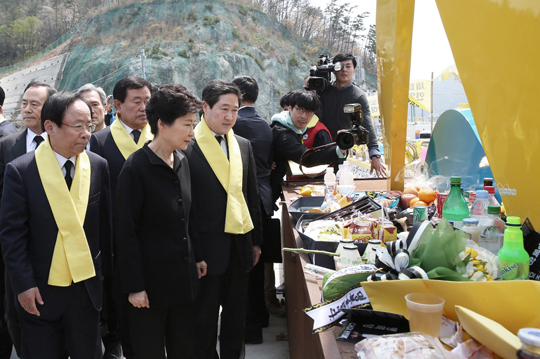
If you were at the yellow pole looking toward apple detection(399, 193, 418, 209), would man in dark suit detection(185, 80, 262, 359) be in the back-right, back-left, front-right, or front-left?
front-right

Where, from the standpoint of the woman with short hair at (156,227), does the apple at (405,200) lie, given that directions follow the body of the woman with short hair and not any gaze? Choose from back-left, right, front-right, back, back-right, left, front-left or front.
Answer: front-left

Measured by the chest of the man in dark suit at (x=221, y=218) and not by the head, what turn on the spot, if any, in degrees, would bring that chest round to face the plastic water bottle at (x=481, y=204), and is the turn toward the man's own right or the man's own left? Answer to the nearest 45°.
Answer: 0° — they already face it

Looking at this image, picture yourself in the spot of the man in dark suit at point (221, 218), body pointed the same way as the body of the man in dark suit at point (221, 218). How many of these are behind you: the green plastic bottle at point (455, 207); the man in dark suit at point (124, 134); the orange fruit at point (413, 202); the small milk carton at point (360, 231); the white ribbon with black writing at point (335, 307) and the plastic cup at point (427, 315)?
1

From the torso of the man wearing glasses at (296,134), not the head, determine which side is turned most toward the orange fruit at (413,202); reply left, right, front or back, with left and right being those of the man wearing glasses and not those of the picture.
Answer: front

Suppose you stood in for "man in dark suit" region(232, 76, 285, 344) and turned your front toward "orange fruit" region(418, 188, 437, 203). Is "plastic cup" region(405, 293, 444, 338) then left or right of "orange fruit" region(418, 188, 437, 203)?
right

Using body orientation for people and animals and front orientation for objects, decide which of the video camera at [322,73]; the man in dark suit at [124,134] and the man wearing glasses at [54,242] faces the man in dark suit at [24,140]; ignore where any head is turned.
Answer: the video camera

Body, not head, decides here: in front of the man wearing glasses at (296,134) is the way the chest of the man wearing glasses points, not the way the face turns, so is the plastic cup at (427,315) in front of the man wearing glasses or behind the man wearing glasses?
in front

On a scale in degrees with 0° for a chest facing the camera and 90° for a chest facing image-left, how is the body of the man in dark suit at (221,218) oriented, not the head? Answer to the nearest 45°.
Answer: approximately 315°

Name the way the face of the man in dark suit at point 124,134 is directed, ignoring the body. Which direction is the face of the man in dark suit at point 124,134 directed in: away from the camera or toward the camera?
toward the camera

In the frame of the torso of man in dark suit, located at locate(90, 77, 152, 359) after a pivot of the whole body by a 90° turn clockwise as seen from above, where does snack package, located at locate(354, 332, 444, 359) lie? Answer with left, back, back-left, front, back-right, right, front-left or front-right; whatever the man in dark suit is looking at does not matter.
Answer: front-left

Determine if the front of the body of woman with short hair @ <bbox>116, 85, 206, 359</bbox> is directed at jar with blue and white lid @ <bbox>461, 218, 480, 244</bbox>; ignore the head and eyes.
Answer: yes

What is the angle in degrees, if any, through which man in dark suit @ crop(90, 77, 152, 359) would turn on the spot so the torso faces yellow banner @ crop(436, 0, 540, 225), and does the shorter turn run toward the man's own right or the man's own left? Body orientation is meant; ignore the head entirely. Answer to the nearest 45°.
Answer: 0° — they already face it

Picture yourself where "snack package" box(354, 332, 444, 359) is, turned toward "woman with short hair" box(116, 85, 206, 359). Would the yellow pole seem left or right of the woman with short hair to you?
right

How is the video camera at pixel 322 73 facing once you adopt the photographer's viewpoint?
facing the viewer and to the left of the viewer

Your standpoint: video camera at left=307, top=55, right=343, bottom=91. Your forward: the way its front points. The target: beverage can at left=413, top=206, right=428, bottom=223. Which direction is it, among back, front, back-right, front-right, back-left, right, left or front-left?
front-left

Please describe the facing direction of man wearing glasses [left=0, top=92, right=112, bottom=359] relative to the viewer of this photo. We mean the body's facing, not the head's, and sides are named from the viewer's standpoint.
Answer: facing the viewer and to the right of the viewer

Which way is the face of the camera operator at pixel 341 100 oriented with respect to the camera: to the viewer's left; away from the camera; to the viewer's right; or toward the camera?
toward the camera

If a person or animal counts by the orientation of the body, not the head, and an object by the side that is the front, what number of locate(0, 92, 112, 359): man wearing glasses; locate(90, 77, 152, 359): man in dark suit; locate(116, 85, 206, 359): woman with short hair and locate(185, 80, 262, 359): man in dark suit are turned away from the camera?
0
